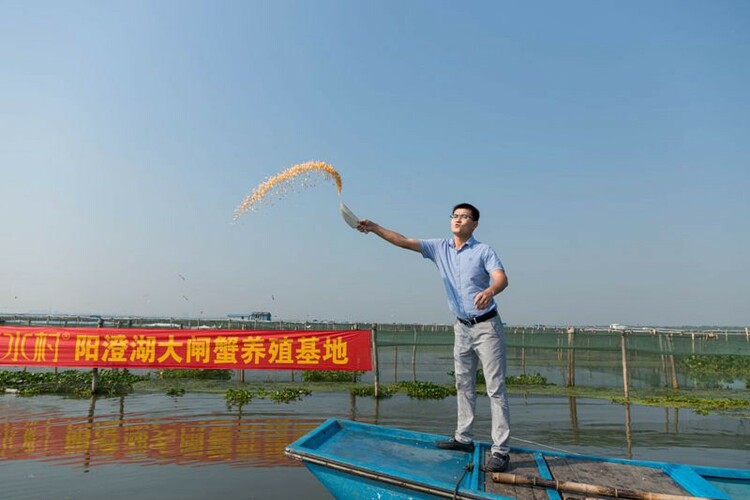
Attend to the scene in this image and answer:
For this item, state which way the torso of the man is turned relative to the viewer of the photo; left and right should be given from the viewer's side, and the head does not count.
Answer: facing the viewer and to the left of the viewer

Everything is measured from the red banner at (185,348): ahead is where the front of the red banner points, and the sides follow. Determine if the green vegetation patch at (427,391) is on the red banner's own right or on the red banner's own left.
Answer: on the red banner's own left

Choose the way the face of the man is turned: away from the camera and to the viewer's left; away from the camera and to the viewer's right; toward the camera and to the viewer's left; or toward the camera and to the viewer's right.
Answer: toward the camera and to the viewer's left

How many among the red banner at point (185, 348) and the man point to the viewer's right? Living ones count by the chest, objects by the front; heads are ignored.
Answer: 0

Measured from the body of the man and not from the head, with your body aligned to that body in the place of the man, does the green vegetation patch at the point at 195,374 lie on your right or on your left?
on your right

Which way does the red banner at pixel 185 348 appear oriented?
toward the camera

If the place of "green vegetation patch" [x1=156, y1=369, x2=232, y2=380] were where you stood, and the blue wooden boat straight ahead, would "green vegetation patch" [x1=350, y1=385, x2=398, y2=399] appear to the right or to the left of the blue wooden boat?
left

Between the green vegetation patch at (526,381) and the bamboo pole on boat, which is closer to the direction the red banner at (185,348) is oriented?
the bamboo pole on boat

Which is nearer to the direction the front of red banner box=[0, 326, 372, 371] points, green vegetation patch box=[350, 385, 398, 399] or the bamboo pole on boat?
the bamboo pole on boat

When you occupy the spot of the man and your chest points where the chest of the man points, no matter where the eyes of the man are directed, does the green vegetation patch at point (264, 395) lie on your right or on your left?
on your right

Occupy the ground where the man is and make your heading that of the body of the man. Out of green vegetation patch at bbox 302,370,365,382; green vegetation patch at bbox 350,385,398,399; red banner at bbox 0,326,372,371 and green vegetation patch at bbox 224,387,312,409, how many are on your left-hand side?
0

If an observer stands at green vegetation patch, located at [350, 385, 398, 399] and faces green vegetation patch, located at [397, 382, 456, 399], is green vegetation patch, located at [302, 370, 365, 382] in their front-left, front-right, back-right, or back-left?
back-left

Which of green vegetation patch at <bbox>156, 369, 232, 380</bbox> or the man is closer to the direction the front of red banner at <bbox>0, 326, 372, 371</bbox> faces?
the man

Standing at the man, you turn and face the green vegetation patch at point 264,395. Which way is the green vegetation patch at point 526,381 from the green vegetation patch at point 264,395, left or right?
right

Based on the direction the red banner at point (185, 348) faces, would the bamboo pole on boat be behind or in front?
in front

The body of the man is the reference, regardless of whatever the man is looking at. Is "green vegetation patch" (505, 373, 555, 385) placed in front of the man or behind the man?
behind

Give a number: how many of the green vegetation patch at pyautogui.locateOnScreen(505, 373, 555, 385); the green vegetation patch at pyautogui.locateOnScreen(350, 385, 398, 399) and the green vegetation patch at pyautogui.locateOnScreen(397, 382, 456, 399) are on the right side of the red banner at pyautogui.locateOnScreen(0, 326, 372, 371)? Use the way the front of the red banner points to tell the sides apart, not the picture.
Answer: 0

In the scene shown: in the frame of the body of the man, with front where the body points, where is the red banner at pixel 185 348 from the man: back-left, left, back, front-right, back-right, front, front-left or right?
right
